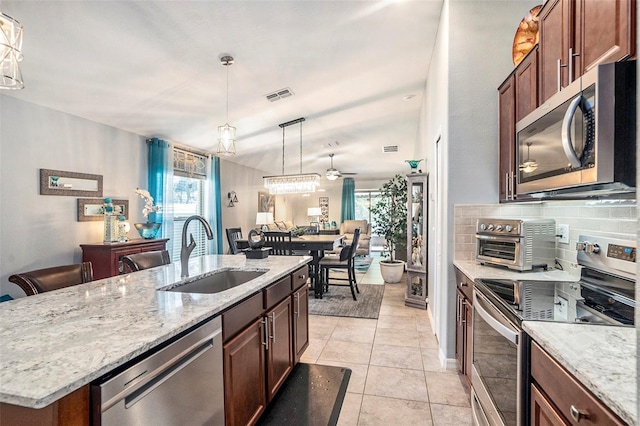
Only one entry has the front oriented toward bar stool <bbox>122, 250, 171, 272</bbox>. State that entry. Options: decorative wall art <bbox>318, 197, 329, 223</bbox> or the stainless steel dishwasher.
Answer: the decorative wall art

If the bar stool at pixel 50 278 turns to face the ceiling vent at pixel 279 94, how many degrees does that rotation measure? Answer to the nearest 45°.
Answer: approximately 90° to its left

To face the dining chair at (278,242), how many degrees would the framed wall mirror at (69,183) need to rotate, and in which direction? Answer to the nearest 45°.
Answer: approximately 45° to its left

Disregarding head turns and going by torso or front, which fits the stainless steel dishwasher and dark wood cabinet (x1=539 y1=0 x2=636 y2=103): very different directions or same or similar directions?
very different directions

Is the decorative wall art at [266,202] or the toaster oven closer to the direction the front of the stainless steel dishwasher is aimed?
the toaster oven

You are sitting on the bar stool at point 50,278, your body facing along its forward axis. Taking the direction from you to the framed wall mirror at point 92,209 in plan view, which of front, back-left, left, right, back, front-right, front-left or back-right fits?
back-left

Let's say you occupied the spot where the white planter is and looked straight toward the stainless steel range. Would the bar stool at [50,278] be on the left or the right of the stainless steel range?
right

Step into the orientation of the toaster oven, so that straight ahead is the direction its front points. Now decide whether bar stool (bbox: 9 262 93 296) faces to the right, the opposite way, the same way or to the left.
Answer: the opposite way

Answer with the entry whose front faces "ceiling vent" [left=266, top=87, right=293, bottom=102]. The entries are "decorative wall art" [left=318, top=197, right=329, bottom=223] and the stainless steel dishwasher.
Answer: the decorative wall art
